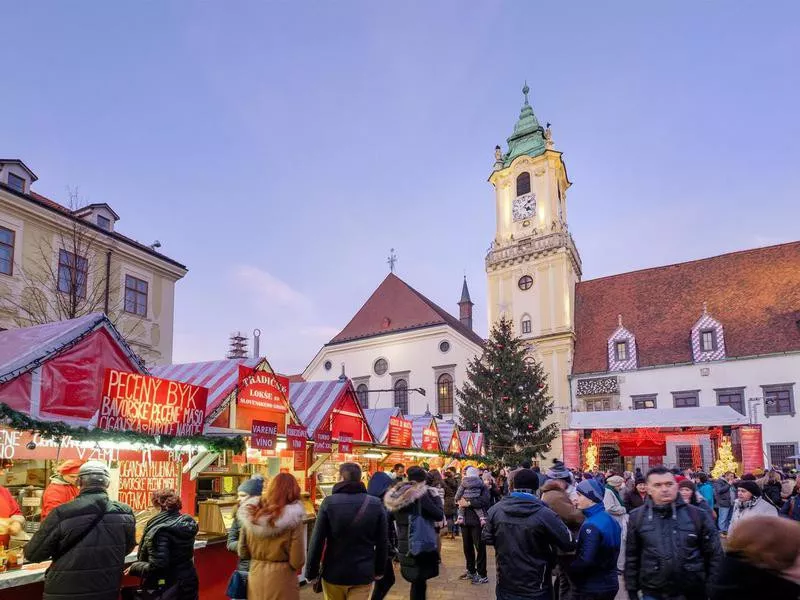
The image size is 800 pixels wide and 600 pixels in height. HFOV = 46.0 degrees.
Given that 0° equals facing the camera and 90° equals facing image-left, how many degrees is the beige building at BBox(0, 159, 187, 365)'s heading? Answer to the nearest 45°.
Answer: approximately 315°

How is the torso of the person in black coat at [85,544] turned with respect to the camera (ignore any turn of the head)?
away from the camera

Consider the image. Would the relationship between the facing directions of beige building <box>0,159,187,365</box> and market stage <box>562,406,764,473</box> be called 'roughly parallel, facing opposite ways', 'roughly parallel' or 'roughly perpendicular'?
roughly perpendicular

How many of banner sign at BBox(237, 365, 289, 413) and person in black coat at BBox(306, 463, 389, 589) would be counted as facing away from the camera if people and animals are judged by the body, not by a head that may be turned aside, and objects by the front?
1

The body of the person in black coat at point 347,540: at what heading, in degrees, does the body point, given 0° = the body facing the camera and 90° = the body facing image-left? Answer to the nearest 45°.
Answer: approximately 180°

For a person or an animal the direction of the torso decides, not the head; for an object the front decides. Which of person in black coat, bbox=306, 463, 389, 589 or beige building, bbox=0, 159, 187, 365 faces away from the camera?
the person in black coat

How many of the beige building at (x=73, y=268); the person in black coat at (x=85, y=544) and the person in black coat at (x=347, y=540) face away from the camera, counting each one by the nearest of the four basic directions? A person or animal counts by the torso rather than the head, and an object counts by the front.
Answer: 2

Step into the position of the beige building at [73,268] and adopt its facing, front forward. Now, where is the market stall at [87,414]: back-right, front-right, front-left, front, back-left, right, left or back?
front-right

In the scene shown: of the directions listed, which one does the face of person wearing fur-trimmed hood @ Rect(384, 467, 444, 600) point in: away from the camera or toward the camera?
away from the camera

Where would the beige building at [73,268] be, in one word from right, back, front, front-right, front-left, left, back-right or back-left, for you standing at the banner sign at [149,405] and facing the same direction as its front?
back-left

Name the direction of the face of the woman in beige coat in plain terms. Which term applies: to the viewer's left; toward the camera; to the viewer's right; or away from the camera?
away from the camera
